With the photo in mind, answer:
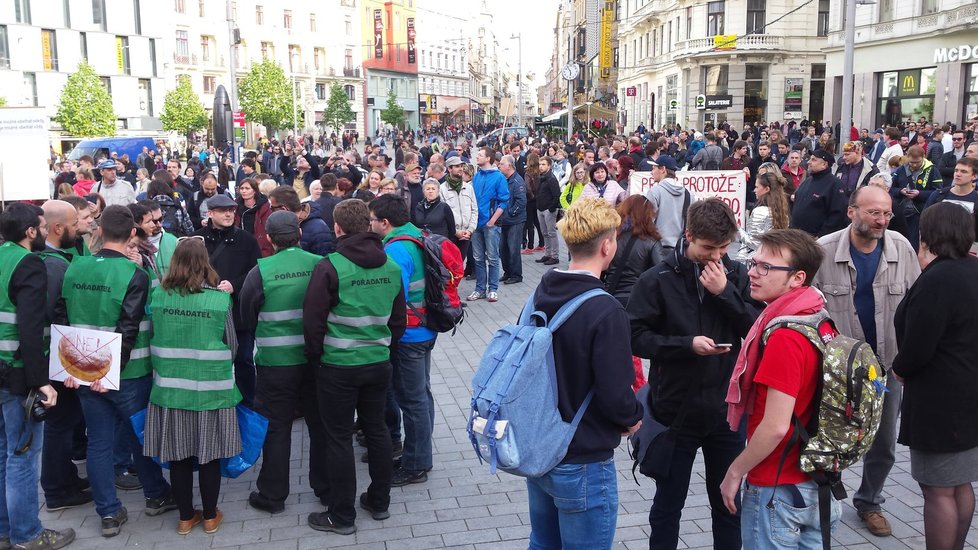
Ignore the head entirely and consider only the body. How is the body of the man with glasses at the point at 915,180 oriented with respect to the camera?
toward the camera

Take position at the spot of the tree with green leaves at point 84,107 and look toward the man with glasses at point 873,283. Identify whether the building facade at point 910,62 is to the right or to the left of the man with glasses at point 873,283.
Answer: left

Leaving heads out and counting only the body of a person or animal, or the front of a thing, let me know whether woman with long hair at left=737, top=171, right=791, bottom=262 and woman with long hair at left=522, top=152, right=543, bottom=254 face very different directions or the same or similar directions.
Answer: same or similar directions

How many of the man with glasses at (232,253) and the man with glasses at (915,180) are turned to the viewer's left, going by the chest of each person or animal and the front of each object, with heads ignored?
0

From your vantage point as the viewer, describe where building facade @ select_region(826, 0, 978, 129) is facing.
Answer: facing the viewer and to the left of the viewer

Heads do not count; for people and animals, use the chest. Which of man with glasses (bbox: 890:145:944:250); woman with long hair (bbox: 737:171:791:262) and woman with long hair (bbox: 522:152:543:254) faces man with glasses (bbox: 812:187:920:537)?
man with glasses (bbox: 890:145:944:250)

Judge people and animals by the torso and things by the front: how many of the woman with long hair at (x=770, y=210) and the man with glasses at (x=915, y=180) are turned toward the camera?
1

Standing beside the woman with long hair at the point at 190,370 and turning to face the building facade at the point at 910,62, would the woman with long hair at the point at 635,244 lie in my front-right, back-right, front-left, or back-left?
front-right

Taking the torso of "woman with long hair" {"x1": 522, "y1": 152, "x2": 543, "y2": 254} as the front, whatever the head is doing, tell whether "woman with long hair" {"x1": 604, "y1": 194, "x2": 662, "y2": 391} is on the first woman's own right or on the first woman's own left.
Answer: on the first woman's own left

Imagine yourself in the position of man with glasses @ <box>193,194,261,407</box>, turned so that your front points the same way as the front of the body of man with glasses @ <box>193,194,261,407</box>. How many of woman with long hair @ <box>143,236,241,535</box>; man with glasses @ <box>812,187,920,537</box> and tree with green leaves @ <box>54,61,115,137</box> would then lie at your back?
1

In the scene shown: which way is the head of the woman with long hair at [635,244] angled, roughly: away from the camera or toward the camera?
away from the camera

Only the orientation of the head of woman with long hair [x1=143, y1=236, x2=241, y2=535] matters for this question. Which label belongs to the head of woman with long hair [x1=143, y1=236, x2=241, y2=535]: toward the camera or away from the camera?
away from the camera

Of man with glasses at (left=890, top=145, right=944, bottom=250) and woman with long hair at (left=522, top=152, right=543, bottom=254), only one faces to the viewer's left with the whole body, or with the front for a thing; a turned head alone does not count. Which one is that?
the woman with long hair

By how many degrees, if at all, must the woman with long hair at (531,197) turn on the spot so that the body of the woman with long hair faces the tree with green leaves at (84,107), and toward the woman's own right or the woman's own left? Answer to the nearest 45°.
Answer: approximately 45° to the woman's own right

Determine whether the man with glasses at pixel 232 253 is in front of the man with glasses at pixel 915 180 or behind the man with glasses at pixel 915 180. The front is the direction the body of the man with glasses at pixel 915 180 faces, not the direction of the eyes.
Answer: in front

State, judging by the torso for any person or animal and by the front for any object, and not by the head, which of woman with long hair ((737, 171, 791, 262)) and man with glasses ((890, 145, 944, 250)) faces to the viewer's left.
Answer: the woman with long hair
